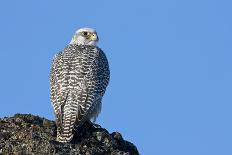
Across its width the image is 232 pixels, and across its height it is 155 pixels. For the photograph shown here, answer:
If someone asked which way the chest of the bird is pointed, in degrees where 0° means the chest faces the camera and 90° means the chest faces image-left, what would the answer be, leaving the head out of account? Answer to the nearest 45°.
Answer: approximately 225°
